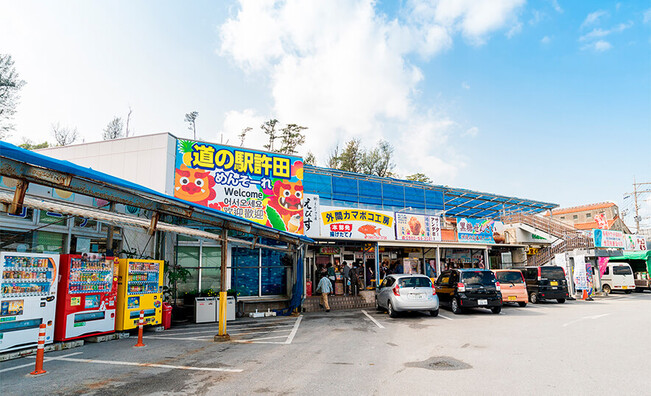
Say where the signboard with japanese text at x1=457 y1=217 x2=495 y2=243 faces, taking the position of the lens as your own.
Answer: facing the viewer

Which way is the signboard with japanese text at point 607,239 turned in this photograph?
toward the camera

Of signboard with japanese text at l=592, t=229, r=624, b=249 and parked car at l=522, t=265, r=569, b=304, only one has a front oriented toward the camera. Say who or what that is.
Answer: the signboard with japanese text

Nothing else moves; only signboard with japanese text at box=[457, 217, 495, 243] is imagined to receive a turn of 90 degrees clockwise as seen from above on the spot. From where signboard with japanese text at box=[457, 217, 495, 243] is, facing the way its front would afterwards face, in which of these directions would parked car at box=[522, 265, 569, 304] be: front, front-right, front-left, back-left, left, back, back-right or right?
back-left

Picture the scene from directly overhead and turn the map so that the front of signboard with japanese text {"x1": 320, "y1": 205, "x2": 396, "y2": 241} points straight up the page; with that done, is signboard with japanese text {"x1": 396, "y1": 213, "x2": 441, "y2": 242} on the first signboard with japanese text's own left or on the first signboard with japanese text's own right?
on the first signboard with japanese text's own left

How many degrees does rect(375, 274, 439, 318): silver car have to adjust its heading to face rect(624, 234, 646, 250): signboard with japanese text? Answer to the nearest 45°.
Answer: approximately 90° to its right

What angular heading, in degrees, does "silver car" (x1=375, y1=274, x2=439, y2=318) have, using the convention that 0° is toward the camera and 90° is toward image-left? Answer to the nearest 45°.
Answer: approximately 135°

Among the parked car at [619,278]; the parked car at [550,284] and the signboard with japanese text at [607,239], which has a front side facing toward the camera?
the signboard with japanese text

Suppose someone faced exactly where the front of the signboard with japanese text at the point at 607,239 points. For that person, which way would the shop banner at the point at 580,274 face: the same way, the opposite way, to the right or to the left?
the same way

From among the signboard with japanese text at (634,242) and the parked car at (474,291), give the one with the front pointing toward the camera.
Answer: the signboard with japanese text

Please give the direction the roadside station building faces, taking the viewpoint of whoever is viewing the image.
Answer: facing the viewer and to the right of the viewer

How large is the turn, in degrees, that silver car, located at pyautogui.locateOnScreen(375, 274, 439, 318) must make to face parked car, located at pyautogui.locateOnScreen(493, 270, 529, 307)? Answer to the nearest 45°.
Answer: approximately 90° to its right
